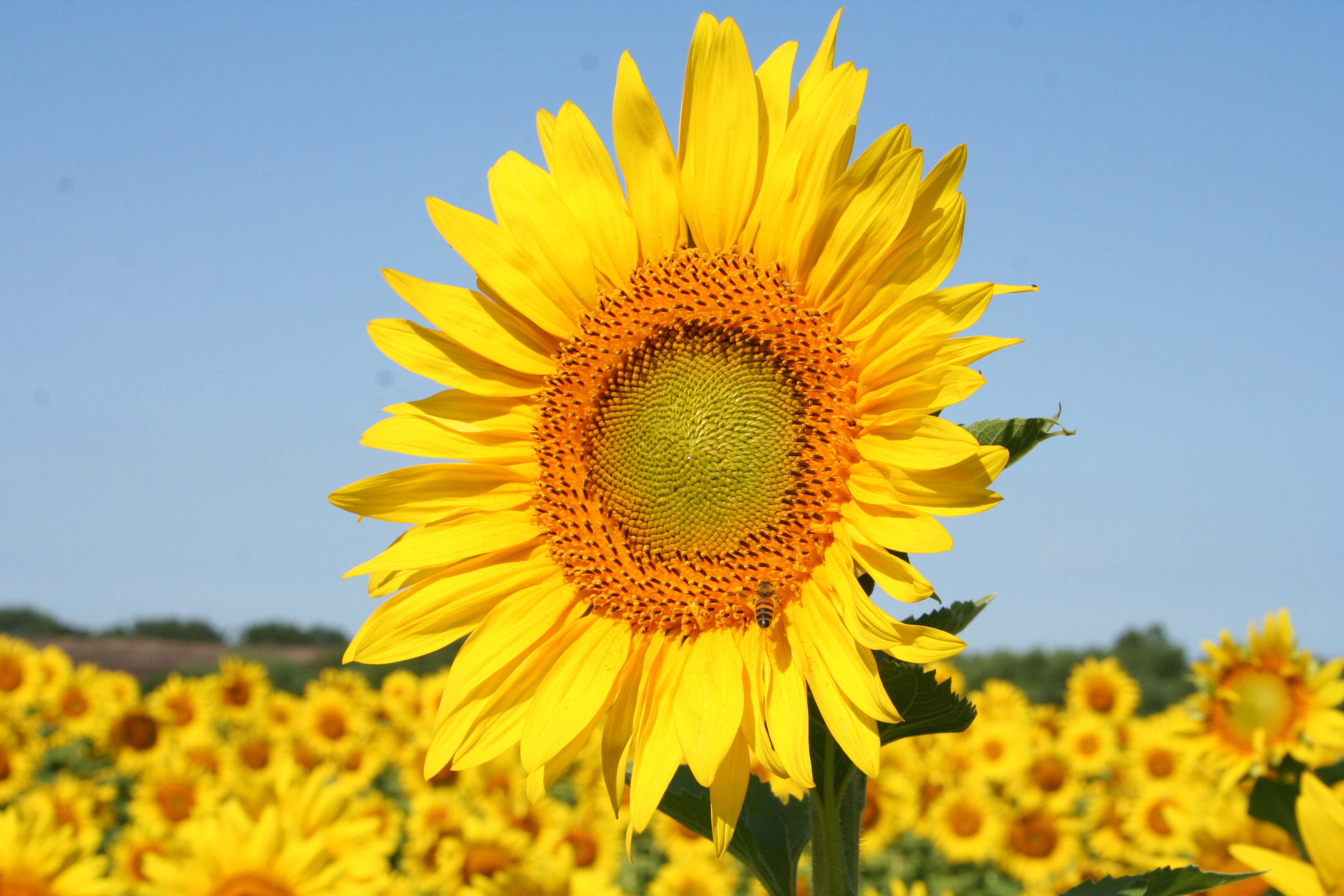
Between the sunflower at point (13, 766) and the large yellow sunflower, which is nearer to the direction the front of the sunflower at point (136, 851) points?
the large yellow sunflower

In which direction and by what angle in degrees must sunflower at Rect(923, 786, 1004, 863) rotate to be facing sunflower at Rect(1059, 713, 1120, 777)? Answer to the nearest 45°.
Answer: approximately 135° to its left

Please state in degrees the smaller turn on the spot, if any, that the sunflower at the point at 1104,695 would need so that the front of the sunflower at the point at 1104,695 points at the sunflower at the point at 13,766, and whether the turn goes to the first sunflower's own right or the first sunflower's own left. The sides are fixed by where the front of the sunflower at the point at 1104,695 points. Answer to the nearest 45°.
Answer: approximately 45° to the first sunflower's own right

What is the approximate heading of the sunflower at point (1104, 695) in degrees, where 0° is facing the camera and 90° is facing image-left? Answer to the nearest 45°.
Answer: approximately 0°

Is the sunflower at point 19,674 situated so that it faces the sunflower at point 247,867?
yes

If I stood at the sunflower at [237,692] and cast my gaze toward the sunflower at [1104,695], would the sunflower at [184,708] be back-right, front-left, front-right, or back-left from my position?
back-right

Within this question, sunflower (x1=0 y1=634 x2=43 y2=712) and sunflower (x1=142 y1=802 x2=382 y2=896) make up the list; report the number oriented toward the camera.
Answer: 2

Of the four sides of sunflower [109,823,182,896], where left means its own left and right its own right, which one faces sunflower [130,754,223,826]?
back
